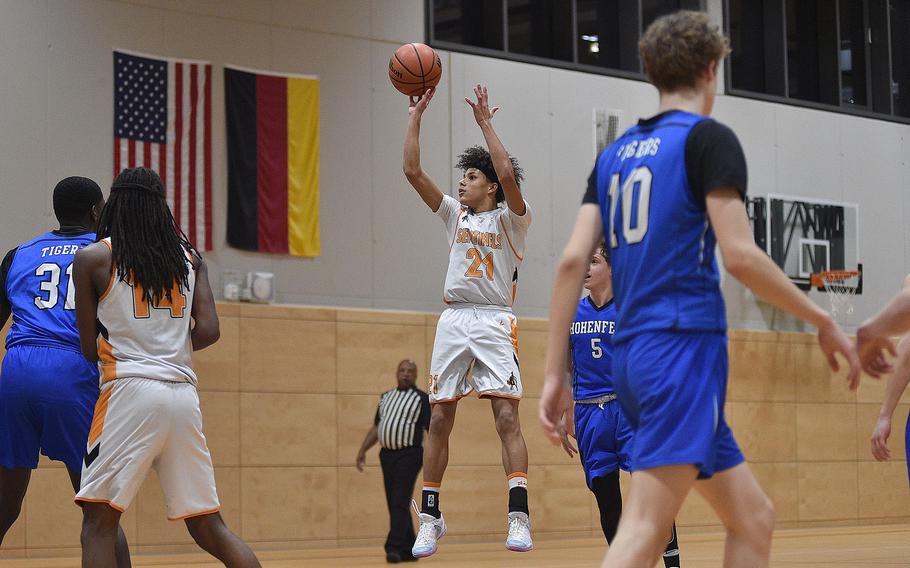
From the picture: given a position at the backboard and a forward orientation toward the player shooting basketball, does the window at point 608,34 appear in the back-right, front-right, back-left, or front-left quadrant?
front-right

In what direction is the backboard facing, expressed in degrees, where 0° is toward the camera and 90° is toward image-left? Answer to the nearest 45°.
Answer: approximately 315°

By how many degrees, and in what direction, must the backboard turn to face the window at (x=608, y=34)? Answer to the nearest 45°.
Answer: approximately 90° to its right

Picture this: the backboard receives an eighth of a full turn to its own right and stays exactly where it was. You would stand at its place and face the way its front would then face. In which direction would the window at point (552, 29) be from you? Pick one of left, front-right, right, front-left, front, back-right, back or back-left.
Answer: front-right

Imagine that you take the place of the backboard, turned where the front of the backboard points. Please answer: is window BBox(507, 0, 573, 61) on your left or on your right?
on your right

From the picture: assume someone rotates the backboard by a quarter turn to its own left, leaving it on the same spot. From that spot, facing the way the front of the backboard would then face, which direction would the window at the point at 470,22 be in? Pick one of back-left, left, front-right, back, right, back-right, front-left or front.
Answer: back

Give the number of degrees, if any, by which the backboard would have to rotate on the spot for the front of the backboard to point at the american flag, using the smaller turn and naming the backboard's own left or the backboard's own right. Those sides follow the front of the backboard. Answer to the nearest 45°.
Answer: approximately 90° to the backboard's own right

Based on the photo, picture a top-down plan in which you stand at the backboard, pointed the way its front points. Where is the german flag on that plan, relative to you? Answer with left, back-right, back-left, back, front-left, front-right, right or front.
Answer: right

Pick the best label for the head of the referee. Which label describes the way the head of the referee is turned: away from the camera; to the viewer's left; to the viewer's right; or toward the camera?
toward the camera
